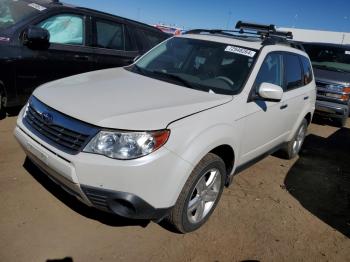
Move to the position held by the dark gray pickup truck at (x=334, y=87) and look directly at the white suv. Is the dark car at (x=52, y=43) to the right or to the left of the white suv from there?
right

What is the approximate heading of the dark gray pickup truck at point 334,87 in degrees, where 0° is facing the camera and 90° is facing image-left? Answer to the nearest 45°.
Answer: approximately 45°

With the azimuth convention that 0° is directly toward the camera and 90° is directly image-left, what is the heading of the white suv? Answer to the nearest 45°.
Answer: approximately 45°

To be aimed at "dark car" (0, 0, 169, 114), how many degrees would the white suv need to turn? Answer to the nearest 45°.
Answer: approximately 90° to its right

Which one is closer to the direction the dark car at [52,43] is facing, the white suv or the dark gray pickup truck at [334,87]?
the white suv

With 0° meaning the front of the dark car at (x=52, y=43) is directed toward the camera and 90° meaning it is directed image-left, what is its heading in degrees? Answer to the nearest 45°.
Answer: approximately 45°

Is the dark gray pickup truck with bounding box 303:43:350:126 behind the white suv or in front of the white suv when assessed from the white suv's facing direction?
behind
